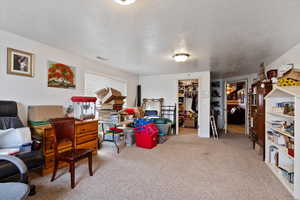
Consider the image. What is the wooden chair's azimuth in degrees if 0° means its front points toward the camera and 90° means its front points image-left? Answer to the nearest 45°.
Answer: approximately 315°

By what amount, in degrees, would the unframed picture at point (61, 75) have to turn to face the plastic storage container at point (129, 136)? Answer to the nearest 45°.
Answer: approximately 45° to its left

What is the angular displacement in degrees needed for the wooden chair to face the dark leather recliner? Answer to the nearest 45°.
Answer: approximately 135° to its right

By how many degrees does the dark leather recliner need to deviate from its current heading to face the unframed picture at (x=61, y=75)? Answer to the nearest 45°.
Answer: approximately 90° to its left

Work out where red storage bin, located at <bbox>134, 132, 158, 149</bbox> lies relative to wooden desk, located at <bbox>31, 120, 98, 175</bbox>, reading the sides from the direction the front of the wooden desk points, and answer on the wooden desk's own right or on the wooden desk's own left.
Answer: on the wooden desk's own left

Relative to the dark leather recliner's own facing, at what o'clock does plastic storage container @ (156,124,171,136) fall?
The plastic storage container is roughly at 10 o'clock from the dark leather recliner.
